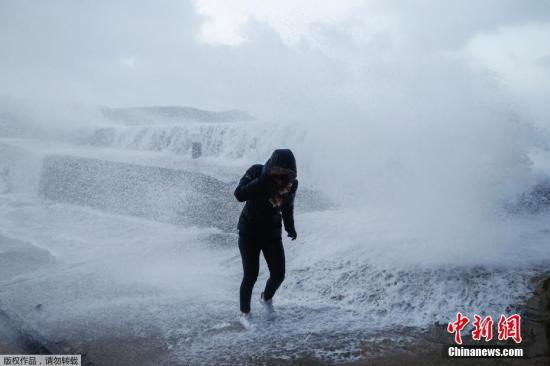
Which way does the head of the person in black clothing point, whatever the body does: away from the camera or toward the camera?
toward the camera

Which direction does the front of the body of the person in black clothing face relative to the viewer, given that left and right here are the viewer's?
facing the viewer and to the right of the viewer
